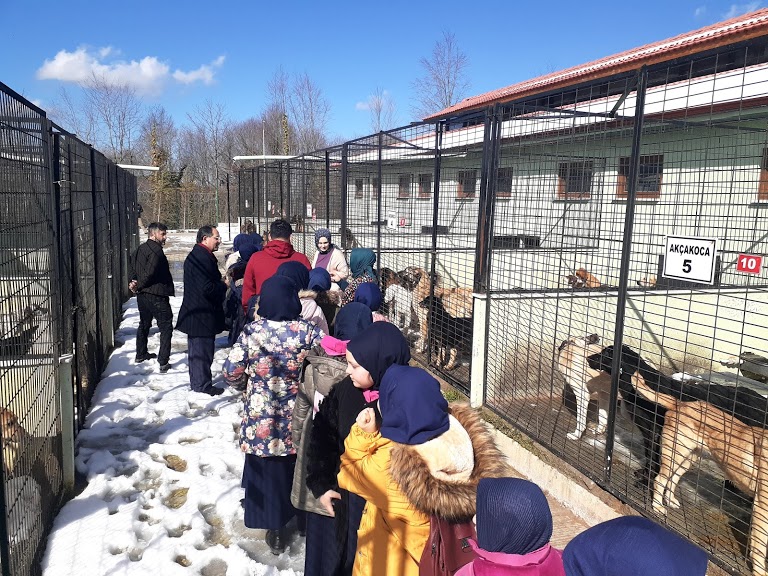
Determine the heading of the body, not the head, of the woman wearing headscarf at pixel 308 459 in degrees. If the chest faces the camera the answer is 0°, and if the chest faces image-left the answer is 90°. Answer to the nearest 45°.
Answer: approximately 225°

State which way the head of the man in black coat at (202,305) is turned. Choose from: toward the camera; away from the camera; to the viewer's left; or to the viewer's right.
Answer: to the viewer's right

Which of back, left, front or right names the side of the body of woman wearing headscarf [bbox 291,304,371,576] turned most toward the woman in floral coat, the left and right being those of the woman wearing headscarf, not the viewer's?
left

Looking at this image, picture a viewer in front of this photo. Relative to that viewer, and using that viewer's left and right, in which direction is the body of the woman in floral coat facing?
facing away from the viewer

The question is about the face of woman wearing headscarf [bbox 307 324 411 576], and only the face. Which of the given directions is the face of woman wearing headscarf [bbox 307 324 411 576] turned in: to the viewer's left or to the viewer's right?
to the viewer's left

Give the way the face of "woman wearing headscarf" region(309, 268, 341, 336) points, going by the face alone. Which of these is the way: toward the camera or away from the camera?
away from the camera

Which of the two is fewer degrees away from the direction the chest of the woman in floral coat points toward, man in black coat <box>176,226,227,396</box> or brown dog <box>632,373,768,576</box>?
the man in black coat

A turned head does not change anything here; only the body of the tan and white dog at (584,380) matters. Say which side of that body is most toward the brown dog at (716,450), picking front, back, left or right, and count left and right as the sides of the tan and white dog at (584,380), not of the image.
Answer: left

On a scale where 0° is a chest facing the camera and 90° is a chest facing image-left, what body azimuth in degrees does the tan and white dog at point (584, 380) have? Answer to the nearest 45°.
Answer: approximately 45°

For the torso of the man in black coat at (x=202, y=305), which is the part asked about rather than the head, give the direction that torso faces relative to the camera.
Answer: to the viewer's right
